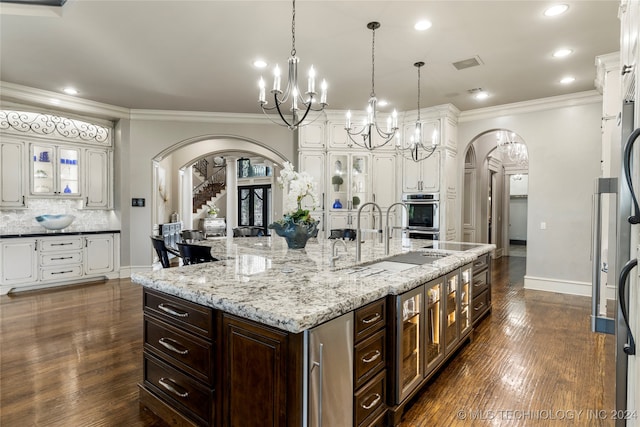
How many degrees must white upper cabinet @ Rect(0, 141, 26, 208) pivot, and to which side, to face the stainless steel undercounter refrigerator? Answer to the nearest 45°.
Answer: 0° — it already faces it

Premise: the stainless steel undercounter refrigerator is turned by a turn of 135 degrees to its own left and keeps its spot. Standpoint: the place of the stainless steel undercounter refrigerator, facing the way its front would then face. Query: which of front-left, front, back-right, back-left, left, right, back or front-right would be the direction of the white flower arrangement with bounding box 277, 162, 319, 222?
front

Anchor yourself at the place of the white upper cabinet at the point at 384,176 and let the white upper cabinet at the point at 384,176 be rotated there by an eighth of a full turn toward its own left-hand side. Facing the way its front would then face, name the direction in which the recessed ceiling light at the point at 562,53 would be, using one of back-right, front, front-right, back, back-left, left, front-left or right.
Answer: front

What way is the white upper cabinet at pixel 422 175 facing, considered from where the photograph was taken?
facing the viewer

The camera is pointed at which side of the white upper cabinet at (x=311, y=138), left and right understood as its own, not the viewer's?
front

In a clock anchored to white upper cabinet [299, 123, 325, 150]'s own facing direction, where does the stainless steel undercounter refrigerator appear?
The stainless steel undercounter refrigerator is roughly at 12 o'clock from the white upper cabinet.

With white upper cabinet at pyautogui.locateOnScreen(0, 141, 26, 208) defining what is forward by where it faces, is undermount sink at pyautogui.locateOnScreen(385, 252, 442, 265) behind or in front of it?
in front

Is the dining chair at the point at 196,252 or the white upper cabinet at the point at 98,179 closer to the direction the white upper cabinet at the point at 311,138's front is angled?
the dining chair

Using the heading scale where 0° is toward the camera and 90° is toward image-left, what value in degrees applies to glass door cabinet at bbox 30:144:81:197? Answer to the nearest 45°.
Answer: approximately 0°

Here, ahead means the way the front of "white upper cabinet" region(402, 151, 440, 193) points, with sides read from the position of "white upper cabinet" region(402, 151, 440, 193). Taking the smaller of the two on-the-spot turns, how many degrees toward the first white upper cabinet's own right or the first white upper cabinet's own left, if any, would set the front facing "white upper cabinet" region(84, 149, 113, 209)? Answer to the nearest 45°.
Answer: approximately 90° to the first white upper cabinet's own right

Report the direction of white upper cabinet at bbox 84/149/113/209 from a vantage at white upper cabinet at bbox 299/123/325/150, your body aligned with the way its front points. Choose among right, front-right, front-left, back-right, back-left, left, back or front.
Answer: right

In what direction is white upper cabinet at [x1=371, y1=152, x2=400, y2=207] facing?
toward the camera
